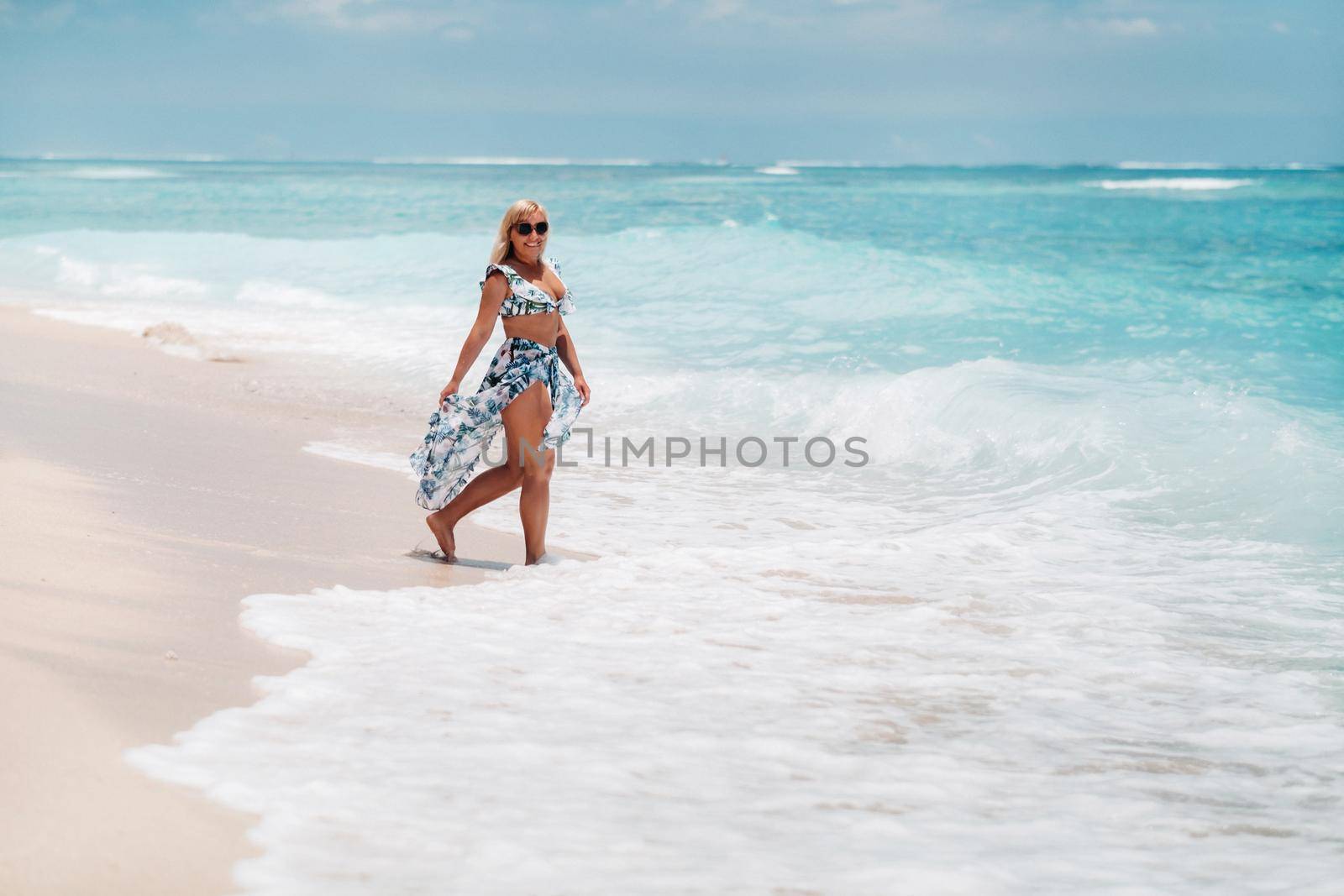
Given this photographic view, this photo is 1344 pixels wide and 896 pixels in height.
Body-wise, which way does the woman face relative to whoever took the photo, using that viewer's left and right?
facing the viewer and to the right of the viewer
